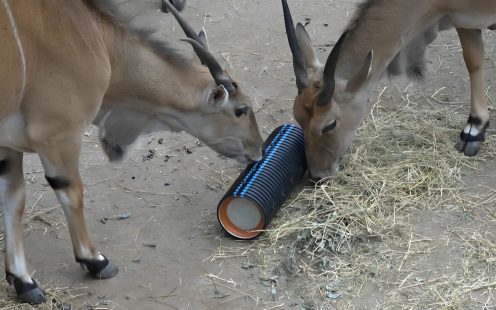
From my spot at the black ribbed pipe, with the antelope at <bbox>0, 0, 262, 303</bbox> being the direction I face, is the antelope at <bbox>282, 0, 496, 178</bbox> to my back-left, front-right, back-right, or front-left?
back-right

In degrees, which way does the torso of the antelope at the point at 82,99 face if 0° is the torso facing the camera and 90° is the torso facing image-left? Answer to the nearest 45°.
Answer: approximately 270°

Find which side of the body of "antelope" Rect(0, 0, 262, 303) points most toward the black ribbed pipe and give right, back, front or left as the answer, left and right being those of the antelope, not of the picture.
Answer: front

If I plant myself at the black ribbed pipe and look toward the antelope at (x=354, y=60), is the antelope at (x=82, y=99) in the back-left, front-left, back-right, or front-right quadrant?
back-left

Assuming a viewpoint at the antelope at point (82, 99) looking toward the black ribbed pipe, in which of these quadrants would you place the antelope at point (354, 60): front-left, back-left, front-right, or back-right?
front-left

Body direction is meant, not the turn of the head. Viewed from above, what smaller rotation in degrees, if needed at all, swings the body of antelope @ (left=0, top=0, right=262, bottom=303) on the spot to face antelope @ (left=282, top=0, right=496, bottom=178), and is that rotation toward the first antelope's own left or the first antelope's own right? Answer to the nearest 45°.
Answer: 0° — it already faces it
